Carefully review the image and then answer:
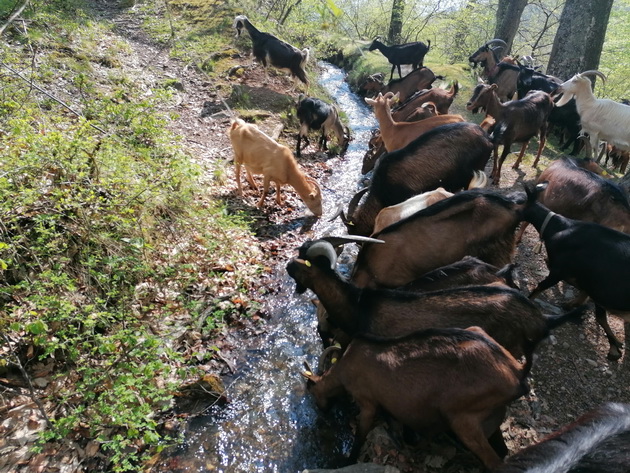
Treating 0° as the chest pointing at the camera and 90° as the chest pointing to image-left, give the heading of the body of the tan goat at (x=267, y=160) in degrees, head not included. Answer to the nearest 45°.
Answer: approximately 315°

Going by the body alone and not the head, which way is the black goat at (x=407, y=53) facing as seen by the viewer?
to the viewer's left

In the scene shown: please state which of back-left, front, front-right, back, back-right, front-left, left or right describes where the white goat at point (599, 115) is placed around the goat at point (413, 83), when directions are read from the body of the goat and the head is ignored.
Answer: back-left

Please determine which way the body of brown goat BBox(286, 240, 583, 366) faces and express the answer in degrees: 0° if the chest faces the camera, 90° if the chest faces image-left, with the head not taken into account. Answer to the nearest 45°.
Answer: approximately 90°

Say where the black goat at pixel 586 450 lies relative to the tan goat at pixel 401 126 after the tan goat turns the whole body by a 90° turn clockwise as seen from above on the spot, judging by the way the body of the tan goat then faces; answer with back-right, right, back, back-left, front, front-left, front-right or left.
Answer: back

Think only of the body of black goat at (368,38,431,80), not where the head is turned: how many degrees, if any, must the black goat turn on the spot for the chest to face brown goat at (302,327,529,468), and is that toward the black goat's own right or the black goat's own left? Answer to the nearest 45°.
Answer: approximately 90° to the black goat's own left

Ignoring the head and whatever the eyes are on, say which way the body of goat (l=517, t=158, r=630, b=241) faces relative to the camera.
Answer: to the viewer's left

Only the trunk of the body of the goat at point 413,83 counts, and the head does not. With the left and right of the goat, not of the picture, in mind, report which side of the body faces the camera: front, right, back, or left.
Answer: left

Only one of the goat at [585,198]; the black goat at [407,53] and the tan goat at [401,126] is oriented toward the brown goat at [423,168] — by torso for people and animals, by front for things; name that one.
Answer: the goat

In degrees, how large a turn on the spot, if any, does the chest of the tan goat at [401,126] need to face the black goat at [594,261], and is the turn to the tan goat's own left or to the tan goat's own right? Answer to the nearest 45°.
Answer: approximately 135° to the tan goat's own left

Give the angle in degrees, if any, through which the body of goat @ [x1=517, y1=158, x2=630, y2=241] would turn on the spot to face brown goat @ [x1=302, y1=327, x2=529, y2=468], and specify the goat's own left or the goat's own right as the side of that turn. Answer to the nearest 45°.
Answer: approximately 90° to the goat's own left

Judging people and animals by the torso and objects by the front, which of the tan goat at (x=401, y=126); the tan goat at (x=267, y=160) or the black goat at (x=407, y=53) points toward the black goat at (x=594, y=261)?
the tan goat at (x=267, y=160)

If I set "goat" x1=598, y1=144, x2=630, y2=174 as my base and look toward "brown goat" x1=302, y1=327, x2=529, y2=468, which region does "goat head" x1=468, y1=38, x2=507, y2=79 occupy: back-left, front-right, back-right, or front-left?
back-right

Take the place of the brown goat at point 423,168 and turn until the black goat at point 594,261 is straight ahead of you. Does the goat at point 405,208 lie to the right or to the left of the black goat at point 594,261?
right

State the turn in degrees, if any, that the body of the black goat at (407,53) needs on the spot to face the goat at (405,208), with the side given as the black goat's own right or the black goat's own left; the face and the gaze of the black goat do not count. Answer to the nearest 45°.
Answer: approximately 90° to the black goat's own left

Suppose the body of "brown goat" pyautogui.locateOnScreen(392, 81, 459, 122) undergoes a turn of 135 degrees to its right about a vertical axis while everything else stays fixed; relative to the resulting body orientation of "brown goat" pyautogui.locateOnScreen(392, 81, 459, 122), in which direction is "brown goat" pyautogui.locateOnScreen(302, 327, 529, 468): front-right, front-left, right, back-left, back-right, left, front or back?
back-right
